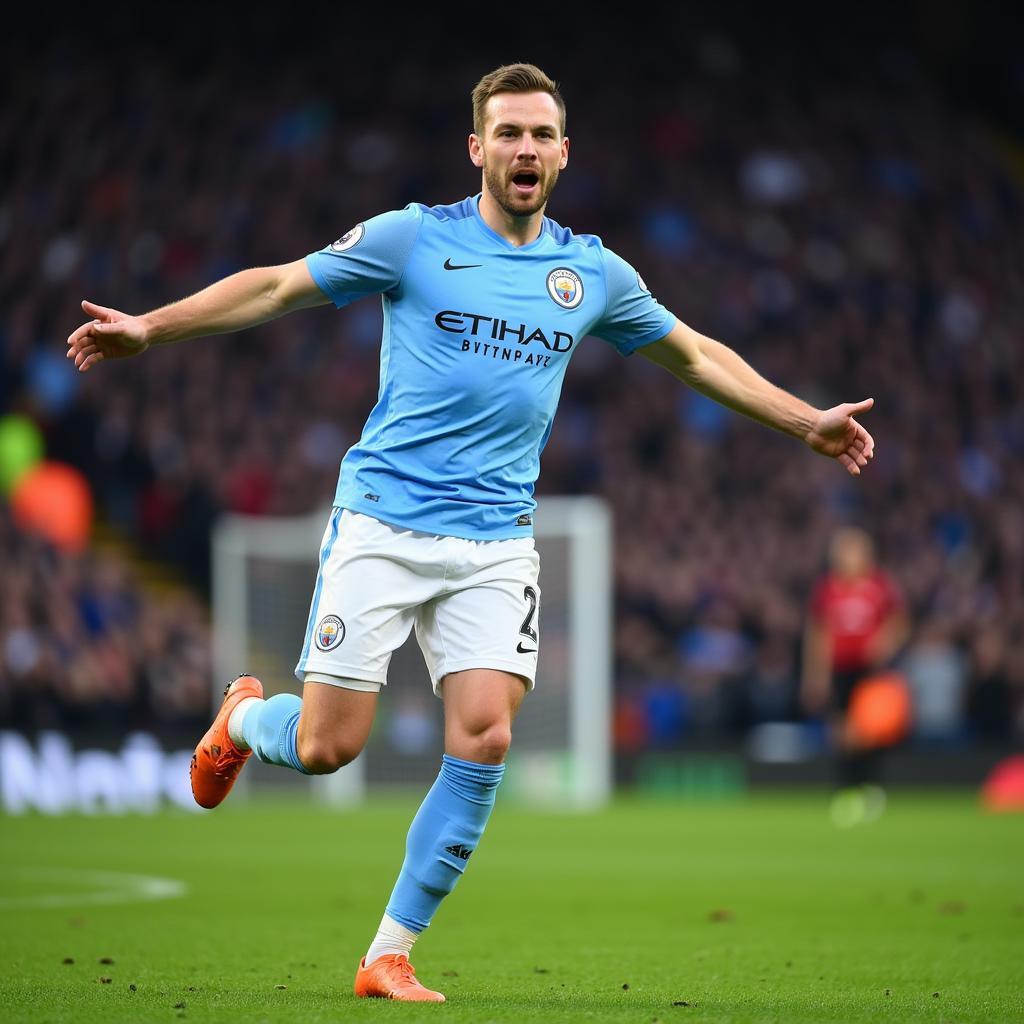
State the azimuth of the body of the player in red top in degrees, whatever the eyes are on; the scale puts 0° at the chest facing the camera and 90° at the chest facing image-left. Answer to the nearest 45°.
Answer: approximately 0°

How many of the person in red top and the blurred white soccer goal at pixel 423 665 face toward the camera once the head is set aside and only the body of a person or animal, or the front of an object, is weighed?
2

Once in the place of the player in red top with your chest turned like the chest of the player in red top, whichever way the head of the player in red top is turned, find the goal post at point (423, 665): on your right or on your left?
on your right

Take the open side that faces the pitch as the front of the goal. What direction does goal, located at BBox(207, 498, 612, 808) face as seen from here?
toward the camera

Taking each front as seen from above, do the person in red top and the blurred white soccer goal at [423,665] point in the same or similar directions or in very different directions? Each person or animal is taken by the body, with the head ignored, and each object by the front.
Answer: same or similar directions

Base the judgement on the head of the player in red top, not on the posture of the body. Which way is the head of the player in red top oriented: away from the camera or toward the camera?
toward the camera
